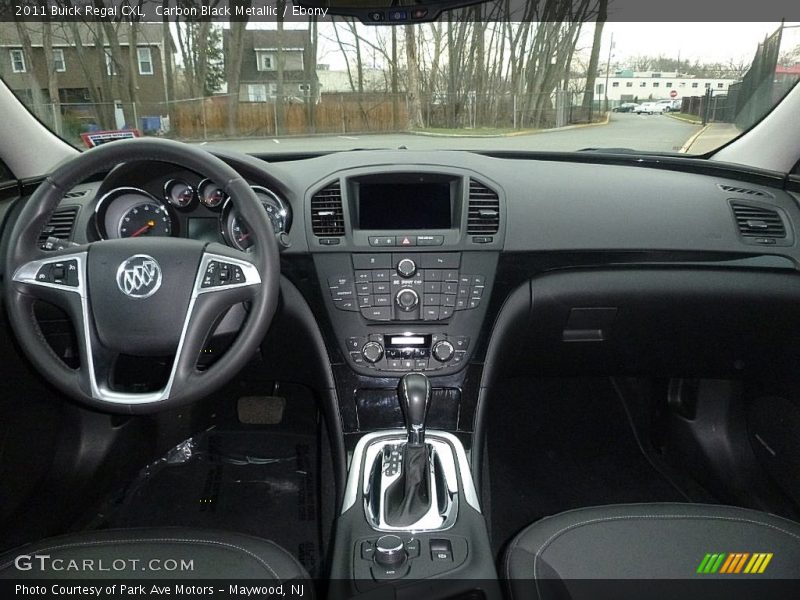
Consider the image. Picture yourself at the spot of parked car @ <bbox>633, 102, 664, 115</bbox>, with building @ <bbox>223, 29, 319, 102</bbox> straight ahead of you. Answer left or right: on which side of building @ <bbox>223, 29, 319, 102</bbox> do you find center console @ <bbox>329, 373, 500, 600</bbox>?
left

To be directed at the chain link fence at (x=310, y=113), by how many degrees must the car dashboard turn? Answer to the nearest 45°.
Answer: approximately 135° to its right

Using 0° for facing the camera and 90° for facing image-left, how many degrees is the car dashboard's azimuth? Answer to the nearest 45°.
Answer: approximately 0°

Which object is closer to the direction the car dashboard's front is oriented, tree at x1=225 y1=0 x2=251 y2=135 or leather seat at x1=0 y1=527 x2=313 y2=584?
the leather seat
